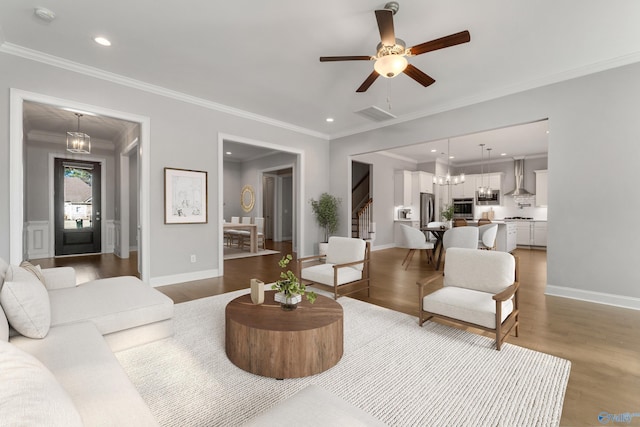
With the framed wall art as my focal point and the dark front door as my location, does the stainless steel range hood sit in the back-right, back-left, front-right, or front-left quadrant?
front-left

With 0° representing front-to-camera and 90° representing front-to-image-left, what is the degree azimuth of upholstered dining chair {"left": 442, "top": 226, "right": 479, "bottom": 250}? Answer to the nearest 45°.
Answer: approximately 180°

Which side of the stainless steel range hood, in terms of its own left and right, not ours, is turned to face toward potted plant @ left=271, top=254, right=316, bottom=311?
front

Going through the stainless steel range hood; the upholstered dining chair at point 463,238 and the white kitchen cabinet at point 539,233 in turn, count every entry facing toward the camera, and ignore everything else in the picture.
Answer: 2

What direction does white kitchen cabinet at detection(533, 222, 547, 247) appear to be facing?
toward the camera

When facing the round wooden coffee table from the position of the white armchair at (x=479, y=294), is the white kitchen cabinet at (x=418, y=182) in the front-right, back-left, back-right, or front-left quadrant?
back-right

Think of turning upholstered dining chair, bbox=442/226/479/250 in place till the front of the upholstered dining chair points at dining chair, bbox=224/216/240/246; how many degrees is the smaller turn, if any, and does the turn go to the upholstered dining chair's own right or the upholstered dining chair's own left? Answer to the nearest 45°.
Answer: approximately 90° to the upholstered dining chair's own left

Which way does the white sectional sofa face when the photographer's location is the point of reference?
facing to the right of the viewer

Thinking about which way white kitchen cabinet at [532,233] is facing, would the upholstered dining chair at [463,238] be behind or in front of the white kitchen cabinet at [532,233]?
in front

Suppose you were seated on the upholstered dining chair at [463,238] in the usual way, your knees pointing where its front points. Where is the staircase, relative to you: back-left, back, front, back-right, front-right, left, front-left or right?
front-left

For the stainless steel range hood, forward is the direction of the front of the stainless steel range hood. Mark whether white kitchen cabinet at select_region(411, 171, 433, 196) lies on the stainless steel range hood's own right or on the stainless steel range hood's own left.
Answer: on the stainless steel range hood's own right

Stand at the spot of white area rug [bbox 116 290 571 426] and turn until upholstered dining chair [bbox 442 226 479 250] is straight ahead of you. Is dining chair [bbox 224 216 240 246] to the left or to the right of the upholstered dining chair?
left

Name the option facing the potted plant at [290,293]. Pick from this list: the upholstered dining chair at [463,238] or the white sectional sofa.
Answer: the white sectional sofa

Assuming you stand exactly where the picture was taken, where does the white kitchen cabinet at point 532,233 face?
facing the viewer

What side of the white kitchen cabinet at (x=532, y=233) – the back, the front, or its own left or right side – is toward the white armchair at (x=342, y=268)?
front

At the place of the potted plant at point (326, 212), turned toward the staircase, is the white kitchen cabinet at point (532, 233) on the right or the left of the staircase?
right
